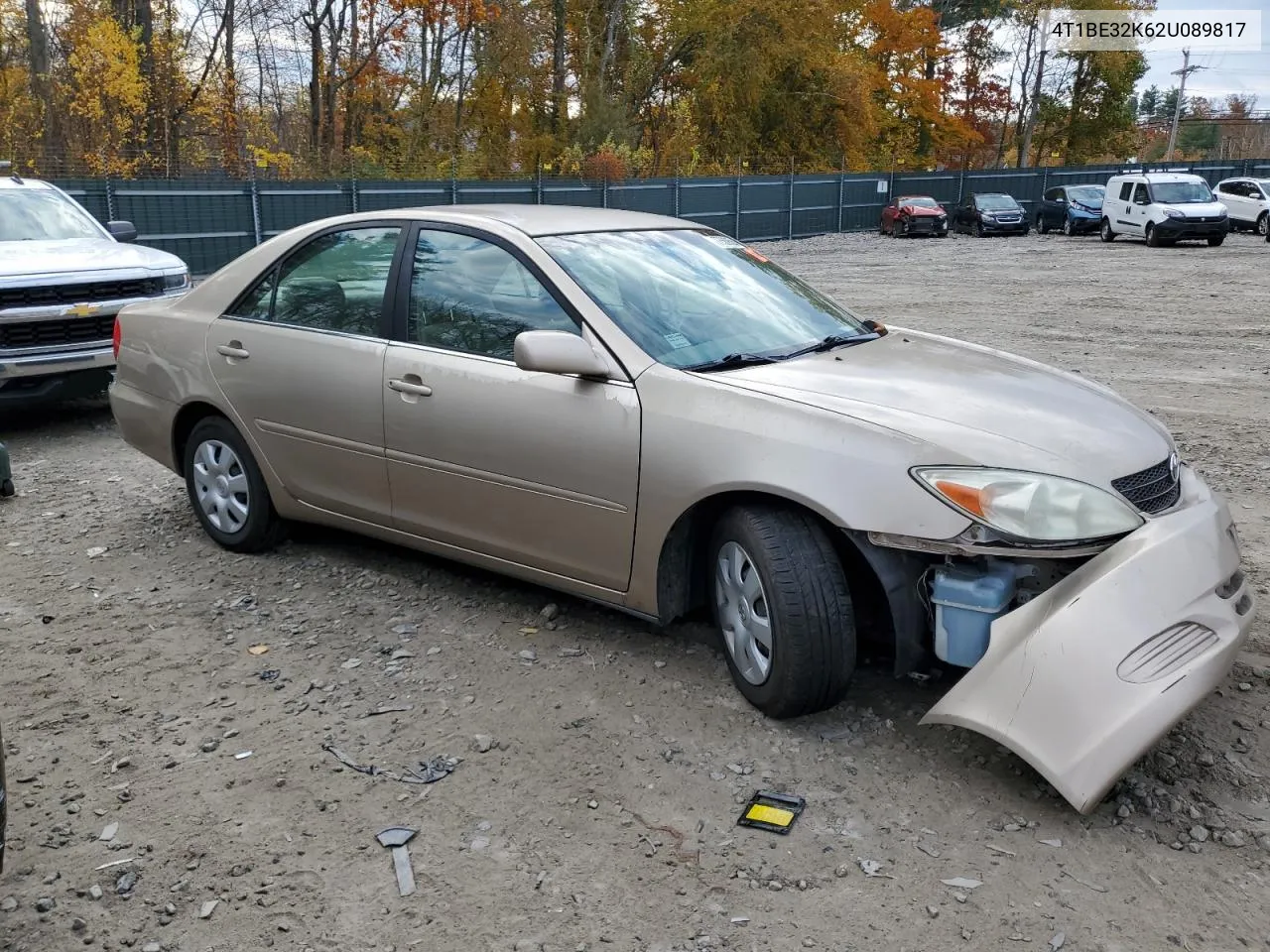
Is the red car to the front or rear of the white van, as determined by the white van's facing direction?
to the rear

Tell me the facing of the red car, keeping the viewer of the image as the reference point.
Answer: facing the viewer and to the right of the viewer

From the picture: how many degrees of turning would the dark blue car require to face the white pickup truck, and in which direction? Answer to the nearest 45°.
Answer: approximately 45° to its right

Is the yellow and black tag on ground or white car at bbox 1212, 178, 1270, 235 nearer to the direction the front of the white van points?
the yellow and black tag on ground

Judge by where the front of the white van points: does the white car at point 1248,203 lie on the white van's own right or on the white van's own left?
on the white van's own left

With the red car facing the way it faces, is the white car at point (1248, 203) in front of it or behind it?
in front

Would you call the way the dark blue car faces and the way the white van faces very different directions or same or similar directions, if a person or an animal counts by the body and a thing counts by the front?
same or similar directions

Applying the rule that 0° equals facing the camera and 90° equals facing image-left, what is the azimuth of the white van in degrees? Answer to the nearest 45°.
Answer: approximately 315°

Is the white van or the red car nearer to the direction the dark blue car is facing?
the white van

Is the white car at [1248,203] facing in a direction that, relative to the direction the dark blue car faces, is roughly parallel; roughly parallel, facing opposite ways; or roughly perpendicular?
roughly parallel

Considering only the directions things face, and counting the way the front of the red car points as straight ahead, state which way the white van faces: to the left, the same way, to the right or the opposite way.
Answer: the same way

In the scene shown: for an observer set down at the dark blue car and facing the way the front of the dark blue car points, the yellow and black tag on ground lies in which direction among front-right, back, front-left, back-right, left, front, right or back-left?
front-right

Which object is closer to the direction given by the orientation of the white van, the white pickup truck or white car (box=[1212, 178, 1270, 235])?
the white pickup truck

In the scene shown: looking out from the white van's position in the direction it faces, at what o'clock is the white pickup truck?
The white pickup truck is roughly at 2 o'clock from the white van.

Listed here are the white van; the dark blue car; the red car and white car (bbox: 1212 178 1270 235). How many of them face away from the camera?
0

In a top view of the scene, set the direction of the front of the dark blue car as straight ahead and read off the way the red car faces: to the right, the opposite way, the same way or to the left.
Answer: the same way
